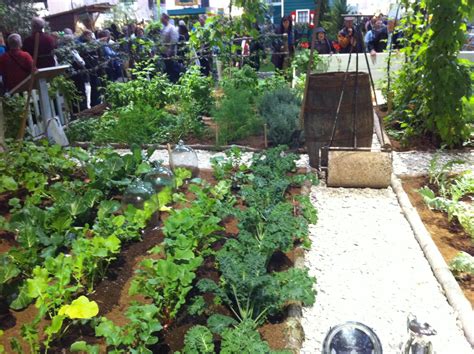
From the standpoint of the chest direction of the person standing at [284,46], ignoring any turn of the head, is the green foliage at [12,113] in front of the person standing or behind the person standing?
in front

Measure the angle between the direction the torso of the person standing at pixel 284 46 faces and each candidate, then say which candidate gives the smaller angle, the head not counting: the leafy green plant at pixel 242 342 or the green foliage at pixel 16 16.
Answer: the leafy green plant

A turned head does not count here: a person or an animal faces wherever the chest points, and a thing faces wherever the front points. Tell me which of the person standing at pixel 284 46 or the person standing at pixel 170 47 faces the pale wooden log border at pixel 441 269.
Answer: the person standing at pixel 284 46

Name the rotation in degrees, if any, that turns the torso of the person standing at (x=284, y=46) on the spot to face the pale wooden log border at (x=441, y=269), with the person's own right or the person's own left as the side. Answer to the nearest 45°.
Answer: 0° — they already face it

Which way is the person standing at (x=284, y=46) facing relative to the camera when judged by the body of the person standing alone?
toward the camera

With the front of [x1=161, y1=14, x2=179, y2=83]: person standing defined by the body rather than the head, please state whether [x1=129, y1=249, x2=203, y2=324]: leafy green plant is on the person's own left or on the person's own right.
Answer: on the person's own left
